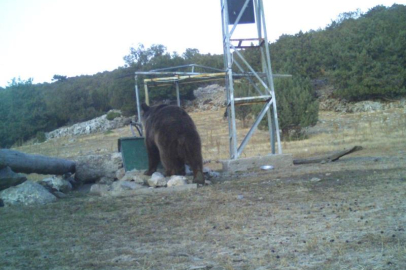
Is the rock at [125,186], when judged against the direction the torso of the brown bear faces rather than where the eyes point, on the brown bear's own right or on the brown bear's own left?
on the brown bear's own left

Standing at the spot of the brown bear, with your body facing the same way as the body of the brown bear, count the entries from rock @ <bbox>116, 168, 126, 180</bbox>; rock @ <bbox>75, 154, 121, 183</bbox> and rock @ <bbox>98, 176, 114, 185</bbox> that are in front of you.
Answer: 3

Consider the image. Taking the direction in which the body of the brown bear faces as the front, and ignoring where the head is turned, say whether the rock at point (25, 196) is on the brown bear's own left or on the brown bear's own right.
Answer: on the brown bear's own left

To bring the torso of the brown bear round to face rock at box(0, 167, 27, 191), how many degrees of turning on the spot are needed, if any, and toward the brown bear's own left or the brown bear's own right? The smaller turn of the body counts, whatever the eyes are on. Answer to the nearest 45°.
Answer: approximately 45° to the brown bear's own left

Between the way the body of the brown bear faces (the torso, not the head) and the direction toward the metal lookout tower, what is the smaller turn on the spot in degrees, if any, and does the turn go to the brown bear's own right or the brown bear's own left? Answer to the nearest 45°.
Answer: approximately 90° to the brown bear's own right

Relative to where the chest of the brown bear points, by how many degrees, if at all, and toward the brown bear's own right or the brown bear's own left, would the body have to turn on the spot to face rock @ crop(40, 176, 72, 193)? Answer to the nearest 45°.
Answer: approximately 45° to the brown bear's own left

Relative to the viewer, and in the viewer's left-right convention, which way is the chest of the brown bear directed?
facing away from the viewer and to the left of the viewer

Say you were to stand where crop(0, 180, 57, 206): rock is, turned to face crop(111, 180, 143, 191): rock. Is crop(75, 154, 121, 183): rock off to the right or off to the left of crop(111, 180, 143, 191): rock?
left
